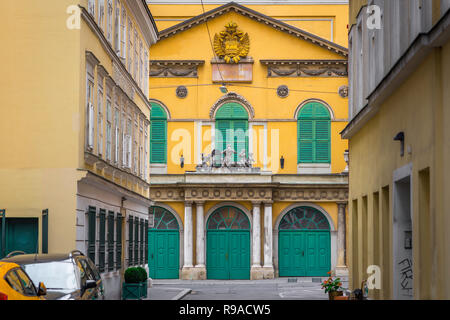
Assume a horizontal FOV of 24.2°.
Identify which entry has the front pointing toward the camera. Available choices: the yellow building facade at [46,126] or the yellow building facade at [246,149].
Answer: the yellow building facade at [246,149]

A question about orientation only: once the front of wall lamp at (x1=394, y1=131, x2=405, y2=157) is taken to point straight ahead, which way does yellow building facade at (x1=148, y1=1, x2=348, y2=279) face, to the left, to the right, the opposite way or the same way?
to the left

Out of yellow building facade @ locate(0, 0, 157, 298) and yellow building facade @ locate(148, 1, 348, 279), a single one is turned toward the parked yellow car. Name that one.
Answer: yellow building facade @ locate(148, 1, 348, 279)

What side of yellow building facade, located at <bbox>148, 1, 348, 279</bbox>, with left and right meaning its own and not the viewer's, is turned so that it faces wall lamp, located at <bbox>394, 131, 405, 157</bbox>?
front

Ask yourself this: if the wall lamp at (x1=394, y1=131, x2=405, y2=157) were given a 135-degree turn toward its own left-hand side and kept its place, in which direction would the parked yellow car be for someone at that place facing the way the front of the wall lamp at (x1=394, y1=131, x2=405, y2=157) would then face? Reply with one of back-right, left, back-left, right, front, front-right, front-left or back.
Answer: right

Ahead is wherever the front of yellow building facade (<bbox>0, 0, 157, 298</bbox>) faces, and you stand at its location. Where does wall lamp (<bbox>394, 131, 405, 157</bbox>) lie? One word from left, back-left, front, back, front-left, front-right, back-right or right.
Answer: front-right

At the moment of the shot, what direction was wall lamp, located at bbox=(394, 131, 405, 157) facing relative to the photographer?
facing to the left of the viewer

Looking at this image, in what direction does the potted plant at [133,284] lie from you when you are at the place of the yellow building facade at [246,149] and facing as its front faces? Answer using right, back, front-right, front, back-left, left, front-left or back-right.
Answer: front

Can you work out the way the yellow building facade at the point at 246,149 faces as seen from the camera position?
facing the viewer

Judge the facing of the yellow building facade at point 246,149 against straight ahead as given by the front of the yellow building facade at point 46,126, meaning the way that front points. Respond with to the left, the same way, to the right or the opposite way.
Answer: to the right
